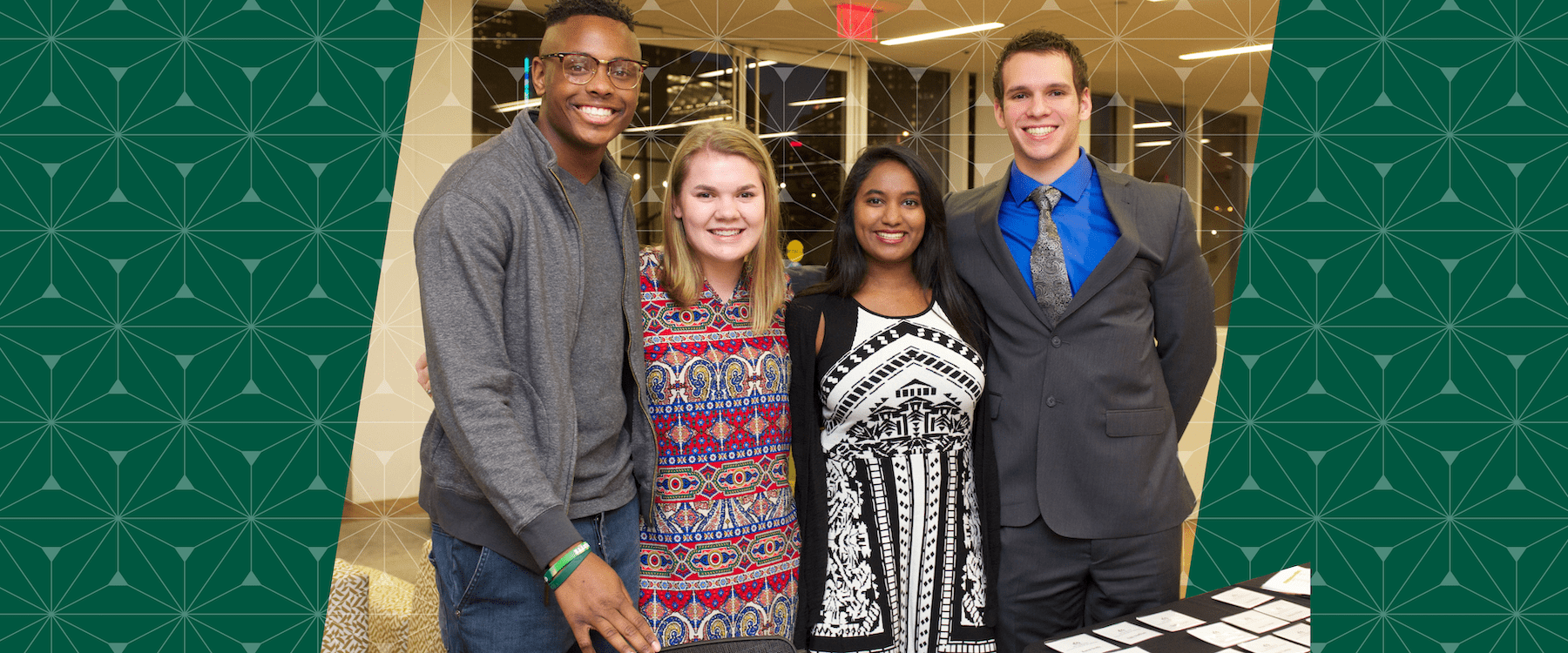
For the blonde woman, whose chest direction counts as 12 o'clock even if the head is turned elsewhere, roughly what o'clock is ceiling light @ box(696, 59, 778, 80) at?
The ceiling light is roughly at 6 o'clock from the blonde woman.

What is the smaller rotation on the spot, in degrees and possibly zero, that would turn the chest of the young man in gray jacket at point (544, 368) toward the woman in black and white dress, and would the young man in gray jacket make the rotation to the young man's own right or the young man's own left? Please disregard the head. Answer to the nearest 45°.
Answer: approximately 90° to the young man's own left

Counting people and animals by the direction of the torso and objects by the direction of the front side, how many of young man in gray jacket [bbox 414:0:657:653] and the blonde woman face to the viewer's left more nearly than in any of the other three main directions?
0

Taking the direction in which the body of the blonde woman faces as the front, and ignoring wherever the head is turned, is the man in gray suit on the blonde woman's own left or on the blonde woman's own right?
on the blonde woman's own left

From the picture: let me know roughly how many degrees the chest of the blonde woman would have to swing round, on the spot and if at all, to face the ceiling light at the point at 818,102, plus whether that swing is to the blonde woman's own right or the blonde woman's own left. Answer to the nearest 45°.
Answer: approximately 180°

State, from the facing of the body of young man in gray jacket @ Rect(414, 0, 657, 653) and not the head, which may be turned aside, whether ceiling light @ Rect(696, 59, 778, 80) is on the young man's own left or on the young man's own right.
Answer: on the young man's own left

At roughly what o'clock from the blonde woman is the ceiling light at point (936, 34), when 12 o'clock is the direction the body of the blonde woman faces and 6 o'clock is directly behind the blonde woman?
The ceiling light is roughly at 7 o'clock from the blonde woman.

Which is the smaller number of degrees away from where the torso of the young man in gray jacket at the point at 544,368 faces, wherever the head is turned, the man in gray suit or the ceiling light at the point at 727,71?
the man in gray suit

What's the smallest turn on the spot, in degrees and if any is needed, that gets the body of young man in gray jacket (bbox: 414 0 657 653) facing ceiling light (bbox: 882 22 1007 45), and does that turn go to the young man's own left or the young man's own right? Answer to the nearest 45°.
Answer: approximately 90° to the young man's own left

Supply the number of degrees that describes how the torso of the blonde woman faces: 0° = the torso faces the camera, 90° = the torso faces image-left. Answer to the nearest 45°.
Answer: approximately 0°

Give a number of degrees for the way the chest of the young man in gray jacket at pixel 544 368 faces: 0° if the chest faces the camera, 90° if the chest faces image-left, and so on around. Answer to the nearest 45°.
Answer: approximately 315°
